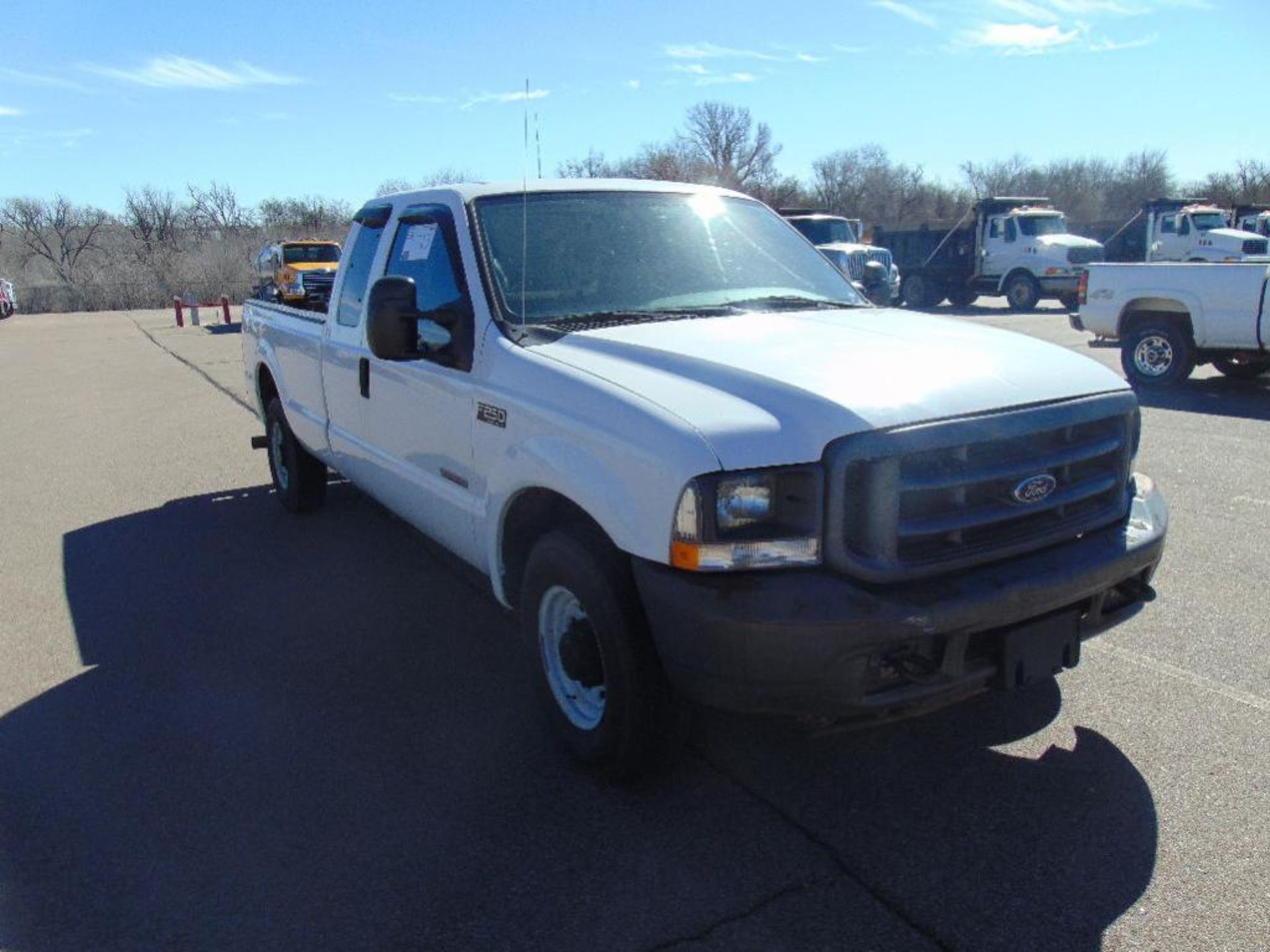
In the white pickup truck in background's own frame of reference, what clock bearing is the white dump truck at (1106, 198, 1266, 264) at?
The white dump truck is roughly at 9 o'clock from the white pickup truck in background.

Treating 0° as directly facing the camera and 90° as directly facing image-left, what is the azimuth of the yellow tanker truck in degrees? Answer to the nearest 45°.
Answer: approximately 315°

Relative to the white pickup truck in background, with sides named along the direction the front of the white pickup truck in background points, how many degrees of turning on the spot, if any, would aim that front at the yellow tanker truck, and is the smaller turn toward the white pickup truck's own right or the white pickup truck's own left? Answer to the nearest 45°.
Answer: approximately 180°

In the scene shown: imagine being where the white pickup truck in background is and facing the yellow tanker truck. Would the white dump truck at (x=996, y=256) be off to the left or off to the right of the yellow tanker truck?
right

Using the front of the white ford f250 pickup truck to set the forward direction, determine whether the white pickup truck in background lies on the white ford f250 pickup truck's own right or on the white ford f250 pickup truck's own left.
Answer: on the white ford f250 pickup truck's own left

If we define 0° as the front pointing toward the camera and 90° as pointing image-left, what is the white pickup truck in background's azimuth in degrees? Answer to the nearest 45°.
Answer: approximately 270°
